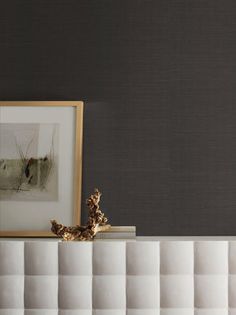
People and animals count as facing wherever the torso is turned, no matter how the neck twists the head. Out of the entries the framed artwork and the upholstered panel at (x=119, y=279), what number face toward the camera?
2

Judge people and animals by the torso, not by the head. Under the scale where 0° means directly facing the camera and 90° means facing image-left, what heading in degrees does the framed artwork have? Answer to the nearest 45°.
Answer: approximately 0°
